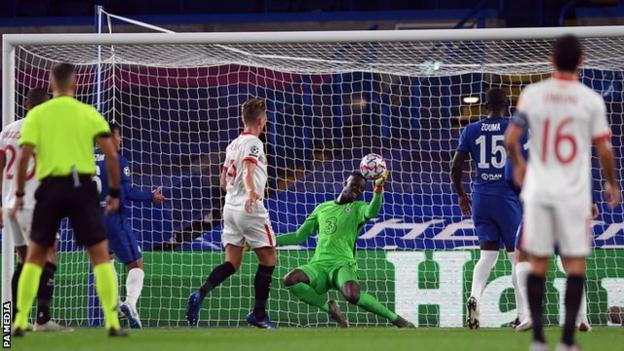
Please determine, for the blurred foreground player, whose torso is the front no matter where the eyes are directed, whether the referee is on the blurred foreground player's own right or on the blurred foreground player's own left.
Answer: on the blurred foreground player's own left

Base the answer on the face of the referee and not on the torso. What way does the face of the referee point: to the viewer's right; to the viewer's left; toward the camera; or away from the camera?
away from the camera

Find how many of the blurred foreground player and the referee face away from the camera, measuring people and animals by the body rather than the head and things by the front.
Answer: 2

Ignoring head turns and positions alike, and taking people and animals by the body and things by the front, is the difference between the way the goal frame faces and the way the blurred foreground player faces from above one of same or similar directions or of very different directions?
very different directions

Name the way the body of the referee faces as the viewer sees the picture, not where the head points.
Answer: away from the camera

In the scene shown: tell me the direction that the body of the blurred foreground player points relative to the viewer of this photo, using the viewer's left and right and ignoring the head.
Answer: facing away from the viewer

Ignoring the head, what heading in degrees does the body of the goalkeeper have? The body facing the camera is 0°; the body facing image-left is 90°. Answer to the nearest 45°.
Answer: approximately 0°

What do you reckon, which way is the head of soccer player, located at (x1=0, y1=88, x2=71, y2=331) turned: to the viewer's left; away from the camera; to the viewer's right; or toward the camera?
away from the camera

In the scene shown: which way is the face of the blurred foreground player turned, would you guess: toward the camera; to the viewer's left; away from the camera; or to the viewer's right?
away from the camera

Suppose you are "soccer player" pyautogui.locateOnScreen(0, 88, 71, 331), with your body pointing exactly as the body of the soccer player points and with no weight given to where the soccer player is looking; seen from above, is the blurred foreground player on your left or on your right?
on your right
